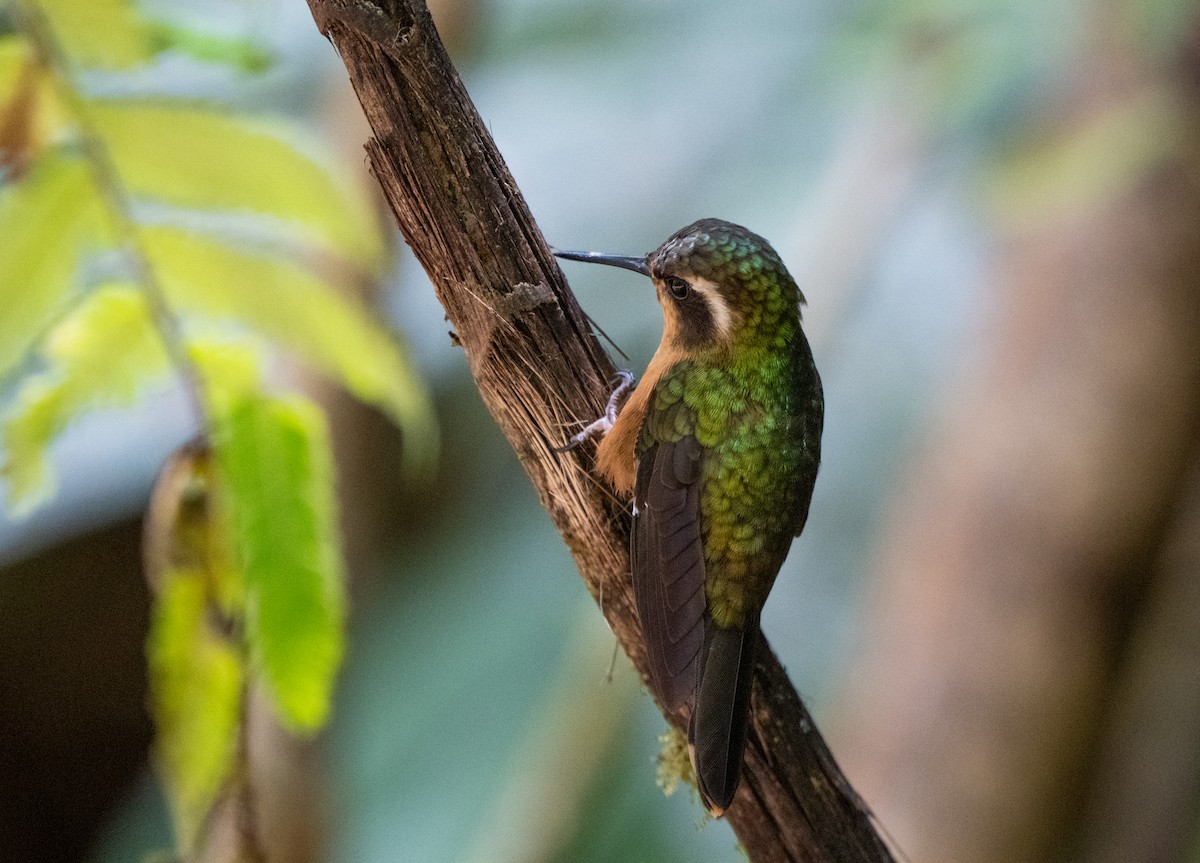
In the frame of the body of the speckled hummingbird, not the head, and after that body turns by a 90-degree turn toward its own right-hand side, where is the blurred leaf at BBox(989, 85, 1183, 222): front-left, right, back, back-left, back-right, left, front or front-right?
front

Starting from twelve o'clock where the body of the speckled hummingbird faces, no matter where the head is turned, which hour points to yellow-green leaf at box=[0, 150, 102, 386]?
The yellow-green leaf is roughly at 10 o'clock from the speckled hummingbird.

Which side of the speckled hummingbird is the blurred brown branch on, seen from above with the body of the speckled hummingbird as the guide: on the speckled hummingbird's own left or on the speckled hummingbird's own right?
on the speckled hummingbird's own right

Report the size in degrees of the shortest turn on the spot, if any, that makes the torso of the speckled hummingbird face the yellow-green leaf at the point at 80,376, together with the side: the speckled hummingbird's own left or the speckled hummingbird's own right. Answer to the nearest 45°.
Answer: approximately 45° to the speckled hummingbird's own left

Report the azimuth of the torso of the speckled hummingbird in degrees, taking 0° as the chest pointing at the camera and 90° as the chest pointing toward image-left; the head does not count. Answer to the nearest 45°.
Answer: approximately 135°
